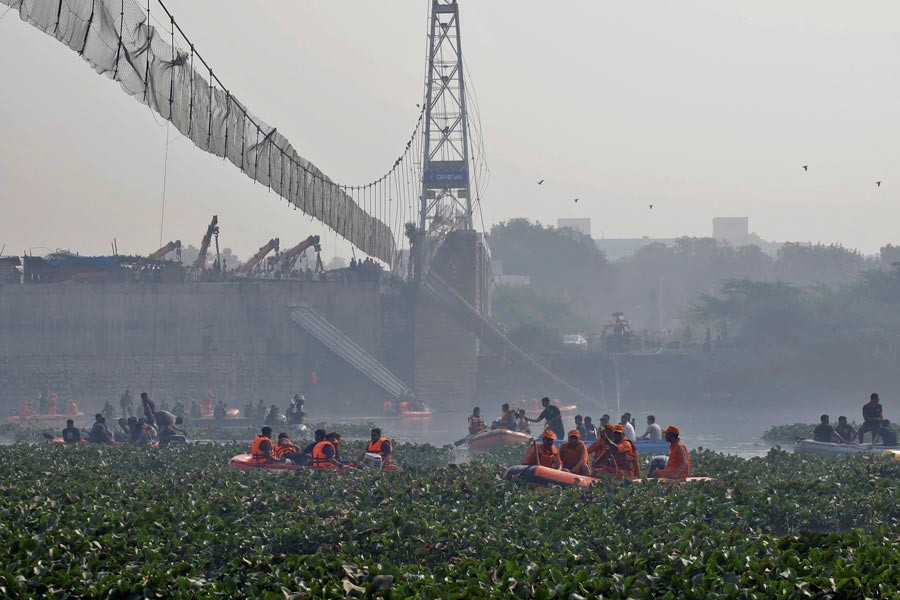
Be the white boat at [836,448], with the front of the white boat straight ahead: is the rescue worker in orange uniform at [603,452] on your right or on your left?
on your left

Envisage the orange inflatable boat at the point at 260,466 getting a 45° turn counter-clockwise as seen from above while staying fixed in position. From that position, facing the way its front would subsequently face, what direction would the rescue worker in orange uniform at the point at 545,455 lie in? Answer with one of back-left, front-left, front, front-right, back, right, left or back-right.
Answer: left

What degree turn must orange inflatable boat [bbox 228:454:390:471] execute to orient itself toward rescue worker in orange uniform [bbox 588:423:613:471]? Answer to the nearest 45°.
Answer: approximately 135° to its left

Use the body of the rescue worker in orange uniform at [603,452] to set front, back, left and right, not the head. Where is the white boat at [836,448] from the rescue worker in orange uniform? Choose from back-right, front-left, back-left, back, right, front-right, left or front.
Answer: back-right

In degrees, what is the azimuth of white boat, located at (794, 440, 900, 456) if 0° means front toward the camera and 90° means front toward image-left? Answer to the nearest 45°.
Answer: approximately 90°

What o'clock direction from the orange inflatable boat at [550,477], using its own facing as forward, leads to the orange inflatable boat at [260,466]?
the orange inflatable boat at [260,466] is roughly at 1 o'clock from the orange inflatable boat at [550,477].

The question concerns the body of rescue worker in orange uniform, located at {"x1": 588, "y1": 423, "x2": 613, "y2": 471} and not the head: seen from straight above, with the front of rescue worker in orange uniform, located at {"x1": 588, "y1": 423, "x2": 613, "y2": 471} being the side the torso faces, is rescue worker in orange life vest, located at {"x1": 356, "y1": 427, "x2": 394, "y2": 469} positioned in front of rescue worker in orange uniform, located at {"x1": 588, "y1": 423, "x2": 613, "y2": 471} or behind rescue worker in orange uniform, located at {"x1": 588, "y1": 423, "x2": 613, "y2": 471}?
in front

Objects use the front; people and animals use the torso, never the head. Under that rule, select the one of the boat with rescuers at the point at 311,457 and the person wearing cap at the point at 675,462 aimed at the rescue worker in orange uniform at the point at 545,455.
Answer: the person wearing cap

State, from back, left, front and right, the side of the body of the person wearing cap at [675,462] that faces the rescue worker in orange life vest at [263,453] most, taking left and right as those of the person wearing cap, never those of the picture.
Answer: front

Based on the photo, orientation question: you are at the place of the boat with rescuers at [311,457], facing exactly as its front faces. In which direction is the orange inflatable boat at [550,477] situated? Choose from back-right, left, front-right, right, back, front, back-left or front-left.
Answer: back-left

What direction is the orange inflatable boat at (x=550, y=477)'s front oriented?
to the viewer's left

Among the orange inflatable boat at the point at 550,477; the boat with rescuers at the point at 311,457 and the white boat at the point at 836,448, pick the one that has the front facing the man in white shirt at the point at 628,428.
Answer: the white boat

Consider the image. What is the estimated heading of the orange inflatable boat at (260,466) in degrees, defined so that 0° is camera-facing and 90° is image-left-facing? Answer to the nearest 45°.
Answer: approximately 90°

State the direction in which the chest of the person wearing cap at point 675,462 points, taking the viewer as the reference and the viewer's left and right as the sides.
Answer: facing to the left of the viewer
